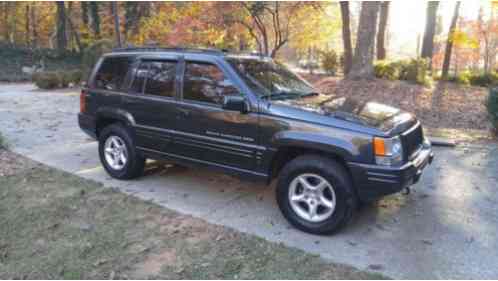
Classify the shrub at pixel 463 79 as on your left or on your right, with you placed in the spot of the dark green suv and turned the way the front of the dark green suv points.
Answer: on your left

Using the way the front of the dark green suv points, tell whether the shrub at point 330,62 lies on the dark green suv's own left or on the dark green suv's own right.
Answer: on the dark green suv's own left

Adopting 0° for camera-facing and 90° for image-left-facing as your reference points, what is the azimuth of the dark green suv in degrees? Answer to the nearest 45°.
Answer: approximately 315°

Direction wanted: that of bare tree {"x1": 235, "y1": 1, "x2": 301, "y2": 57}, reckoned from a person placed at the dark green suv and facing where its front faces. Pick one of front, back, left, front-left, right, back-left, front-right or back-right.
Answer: back-left

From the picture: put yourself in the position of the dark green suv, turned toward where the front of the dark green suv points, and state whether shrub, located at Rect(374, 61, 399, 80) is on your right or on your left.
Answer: on your left

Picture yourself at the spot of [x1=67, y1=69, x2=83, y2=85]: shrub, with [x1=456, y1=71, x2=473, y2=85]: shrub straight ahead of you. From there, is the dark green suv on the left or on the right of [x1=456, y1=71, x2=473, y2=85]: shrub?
right

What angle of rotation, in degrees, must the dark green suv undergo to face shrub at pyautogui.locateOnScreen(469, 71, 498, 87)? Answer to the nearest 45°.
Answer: approximately 90° to its left

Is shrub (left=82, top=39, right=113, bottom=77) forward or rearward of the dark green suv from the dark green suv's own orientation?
rearward
